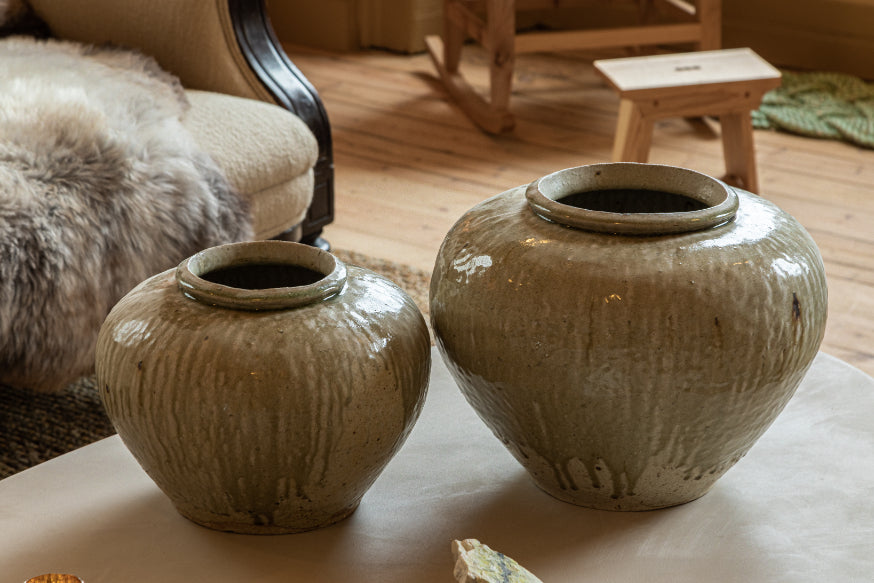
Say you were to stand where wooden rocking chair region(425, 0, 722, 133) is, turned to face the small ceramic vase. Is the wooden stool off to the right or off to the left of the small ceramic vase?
left

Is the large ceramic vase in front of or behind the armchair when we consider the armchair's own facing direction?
in front

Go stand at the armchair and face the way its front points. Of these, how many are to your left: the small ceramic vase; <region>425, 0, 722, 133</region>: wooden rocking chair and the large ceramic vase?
1

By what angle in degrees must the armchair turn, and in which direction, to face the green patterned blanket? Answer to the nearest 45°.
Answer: approximately 90° to its left

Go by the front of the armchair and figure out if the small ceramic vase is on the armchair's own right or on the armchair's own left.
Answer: on the armchair's own right

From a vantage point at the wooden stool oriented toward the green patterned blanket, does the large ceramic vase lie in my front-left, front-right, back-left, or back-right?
back-right

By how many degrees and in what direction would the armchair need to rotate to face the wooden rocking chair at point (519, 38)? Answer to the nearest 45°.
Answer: approximately 90° to its left

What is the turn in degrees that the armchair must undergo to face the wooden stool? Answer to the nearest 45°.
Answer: approximately 45° to its left

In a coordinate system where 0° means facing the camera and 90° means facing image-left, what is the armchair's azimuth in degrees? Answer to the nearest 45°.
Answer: approximately 315°
